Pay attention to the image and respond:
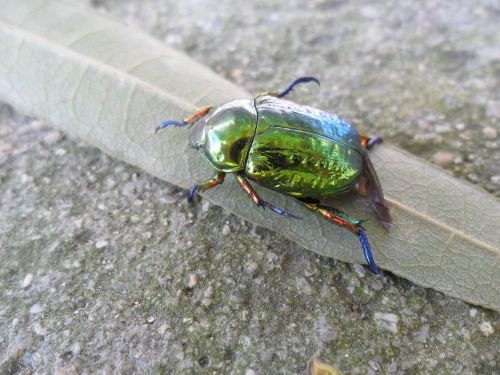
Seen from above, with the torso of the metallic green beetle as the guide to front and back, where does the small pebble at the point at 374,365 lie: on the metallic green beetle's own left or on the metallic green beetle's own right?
on the metallic green beetle's own left

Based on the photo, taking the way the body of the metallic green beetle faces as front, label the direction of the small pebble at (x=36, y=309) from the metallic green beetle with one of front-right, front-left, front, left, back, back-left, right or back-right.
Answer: front-left

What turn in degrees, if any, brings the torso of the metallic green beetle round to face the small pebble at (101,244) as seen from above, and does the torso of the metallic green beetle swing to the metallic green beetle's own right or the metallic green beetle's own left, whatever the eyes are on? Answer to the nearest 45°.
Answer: approximately 45° to the metallic green beetle's own left

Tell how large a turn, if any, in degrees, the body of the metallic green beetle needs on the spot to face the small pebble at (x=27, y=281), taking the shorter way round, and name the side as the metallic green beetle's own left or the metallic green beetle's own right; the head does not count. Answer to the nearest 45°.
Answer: approximately 45° to the metallic green beetle's own left

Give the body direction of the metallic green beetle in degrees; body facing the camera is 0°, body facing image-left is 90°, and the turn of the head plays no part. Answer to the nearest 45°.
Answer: approximately 90°

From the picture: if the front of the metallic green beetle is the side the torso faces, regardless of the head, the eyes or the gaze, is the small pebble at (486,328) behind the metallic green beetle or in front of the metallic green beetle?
behind

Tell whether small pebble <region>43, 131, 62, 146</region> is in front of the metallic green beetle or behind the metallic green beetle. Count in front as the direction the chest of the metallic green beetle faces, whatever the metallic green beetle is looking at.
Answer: in front

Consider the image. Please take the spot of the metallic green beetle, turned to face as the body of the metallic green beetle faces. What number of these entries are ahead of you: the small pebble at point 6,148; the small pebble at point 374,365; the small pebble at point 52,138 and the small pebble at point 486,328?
2

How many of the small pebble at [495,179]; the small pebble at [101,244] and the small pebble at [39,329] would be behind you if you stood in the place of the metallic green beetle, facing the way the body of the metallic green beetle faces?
1

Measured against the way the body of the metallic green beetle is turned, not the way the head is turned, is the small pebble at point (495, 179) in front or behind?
behind

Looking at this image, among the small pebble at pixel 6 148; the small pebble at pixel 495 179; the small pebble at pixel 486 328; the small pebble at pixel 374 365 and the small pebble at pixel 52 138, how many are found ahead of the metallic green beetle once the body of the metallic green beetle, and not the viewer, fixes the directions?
2

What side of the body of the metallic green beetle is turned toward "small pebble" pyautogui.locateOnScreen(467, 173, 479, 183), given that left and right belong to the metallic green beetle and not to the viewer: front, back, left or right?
back

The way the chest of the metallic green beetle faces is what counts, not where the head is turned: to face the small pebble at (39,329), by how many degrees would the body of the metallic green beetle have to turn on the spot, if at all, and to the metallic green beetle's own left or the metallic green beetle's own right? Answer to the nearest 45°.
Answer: approximately 45° to the metallic green beetle's own left
